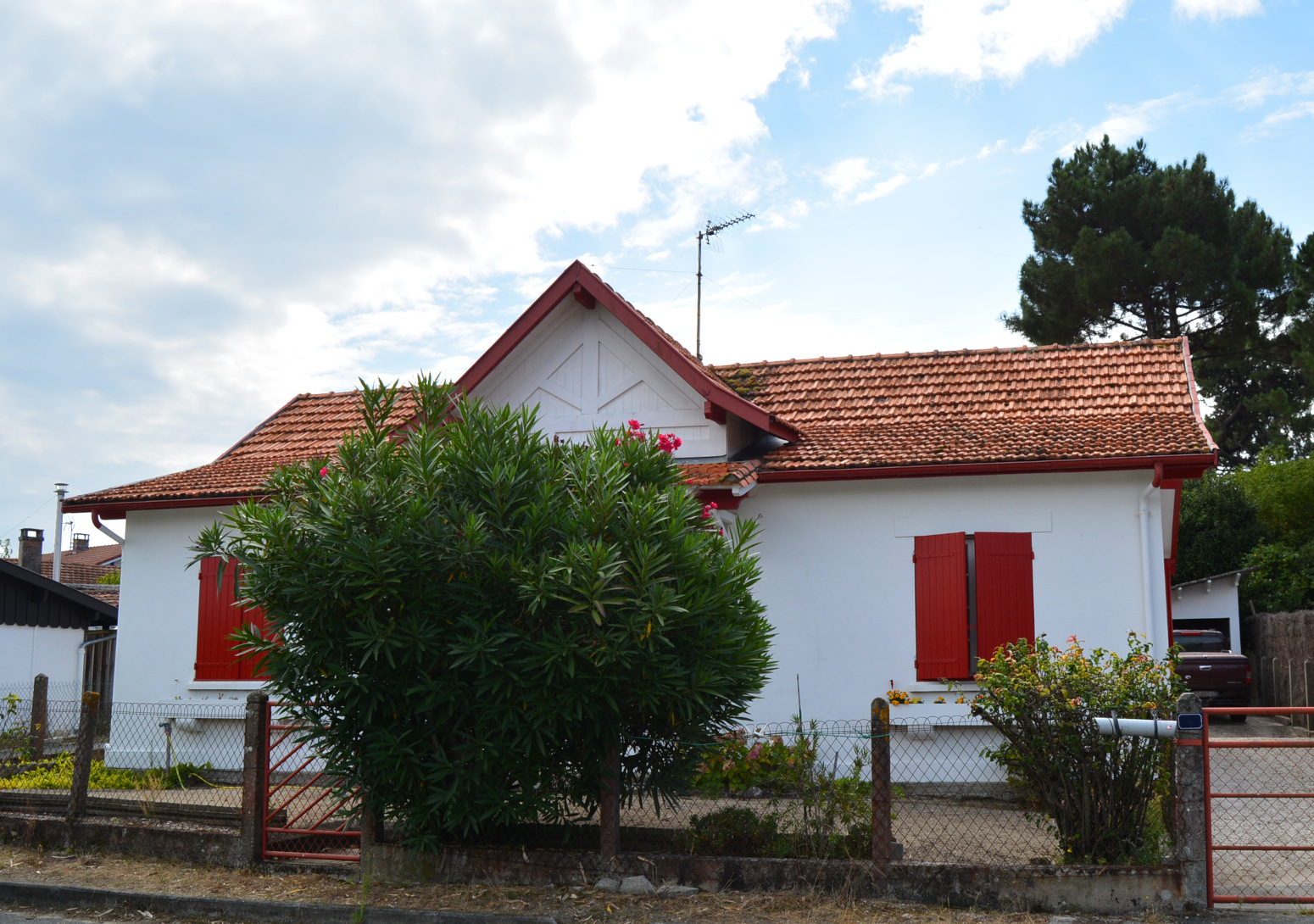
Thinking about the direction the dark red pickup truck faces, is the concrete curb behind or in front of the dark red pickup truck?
behind

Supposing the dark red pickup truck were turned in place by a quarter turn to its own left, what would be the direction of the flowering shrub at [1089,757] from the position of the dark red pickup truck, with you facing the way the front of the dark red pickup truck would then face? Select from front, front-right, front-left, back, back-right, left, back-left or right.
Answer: left

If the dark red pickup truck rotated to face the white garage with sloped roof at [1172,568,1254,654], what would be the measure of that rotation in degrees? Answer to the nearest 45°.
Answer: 0° — it already faces it

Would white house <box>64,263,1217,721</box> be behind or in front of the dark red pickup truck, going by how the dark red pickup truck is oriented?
behind

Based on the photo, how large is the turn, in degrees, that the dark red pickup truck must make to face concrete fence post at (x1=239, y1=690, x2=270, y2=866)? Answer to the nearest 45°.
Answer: approximately 180°

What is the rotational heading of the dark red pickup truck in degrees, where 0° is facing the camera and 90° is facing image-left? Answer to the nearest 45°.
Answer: approximately 180°

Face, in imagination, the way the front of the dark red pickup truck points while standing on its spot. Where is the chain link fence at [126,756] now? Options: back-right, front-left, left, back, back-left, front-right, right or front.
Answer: back-left

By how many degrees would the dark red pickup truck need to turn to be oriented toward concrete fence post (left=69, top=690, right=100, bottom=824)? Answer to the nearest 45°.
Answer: approximately 135° to its left

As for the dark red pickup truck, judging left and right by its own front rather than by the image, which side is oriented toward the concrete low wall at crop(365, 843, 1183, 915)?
back

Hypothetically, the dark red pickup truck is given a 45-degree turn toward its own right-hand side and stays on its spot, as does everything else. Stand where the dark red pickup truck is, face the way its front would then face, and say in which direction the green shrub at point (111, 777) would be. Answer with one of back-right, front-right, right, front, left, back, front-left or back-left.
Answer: back

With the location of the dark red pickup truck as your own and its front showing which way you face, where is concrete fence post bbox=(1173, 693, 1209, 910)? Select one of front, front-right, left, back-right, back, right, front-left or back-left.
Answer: back

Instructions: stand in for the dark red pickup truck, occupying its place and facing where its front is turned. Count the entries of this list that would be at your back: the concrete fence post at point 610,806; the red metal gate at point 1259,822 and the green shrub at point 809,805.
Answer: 3

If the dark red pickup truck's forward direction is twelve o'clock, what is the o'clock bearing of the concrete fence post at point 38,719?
The concrete fence post is roughly at 7 o'clock from the dark red pickup truck.

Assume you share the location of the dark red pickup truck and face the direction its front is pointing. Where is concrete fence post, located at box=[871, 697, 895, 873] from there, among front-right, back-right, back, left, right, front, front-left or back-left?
back
